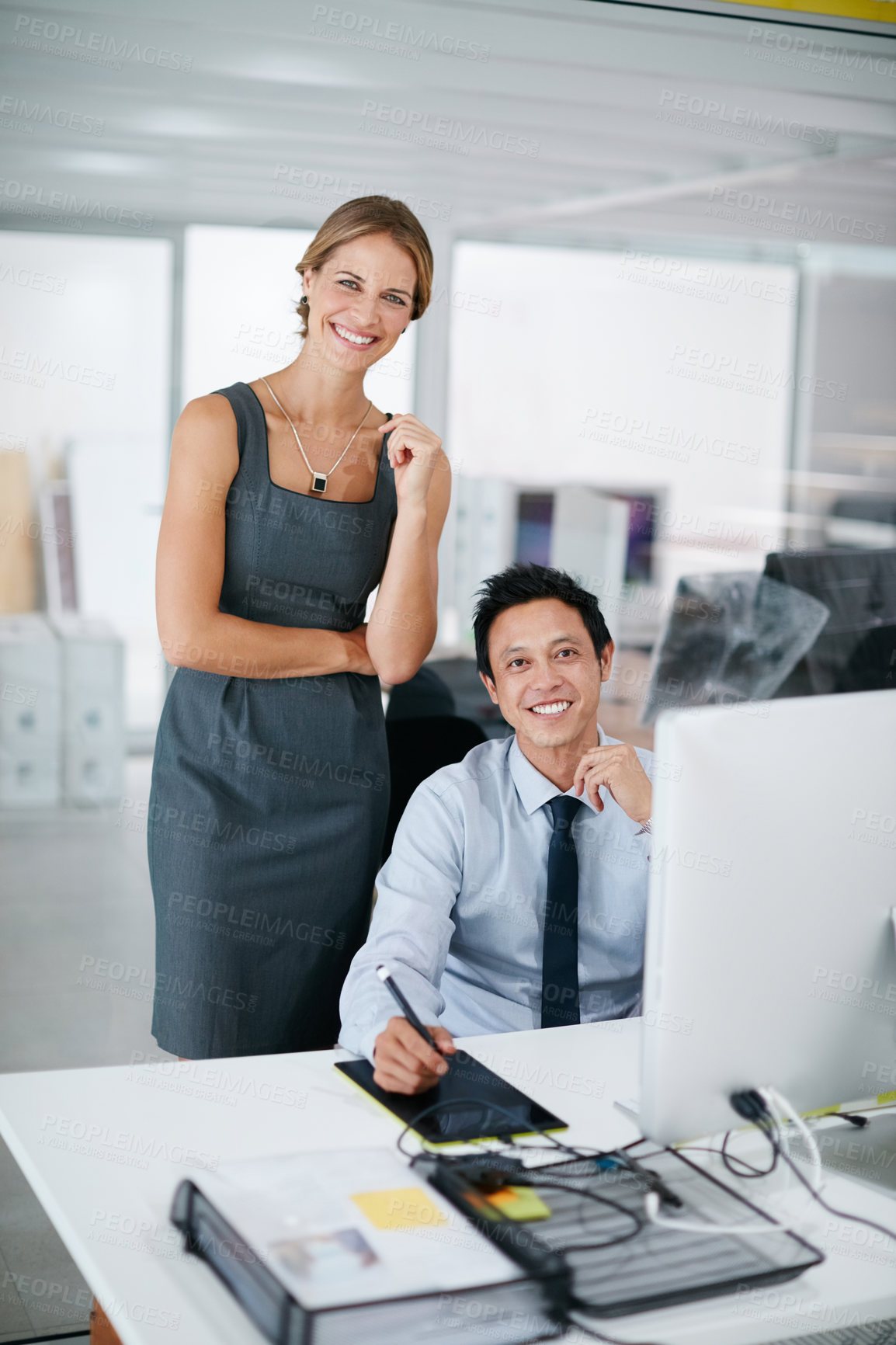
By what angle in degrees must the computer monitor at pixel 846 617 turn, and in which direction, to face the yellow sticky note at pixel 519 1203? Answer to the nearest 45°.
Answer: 0° — it already faces it

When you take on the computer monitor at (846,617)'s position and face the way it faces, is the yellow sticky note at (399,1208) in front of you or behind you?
in front

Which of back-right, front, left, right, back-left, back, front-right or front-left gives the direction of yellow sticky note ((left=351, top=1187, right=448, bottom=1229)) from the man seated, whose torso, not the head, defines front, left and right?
front

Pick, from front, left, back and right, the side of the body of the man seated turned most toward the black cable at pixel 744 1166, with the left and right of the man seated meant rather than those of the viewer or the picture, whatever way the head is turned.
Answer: front

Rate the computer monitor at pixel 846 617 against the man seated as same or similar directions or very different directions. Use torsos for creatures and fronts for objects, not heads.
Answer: same or similar directions

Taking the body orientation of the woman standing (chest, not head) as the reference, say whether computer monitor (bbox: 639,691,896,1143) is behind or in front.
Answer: in front

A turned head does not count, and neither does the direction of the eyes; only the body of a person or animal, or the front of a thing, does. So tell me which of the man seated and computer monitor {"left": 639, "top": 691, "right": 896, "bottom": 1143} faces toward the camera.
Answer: the man seated

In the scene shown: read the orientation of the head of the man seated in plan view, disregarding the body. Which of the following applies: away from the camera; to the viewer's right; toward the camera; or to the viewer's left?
toward the camera

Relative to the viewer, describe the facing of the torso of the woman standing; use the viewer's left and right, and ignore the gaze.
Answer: facing the viewer and to the right of the viewer

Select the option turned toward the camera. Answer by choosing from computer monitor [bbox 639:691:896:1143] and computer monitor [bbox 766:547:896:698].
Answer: computer monitor [bbox 766:547:896:698]

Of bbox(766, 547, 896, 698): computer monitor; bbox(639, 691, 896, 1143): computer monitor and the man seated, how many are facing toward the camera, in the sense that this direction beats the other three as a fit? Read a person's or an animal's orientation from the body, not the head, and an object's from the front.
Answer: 2

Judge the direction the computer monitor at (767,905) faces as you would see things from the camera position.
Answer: facing away from the viewer and to the left of the viewer

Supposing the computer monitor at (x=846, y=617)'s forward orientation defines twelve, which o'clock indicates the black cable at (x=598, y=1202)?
The black cable is roughly at 12 o'clock from the computer monitor.
